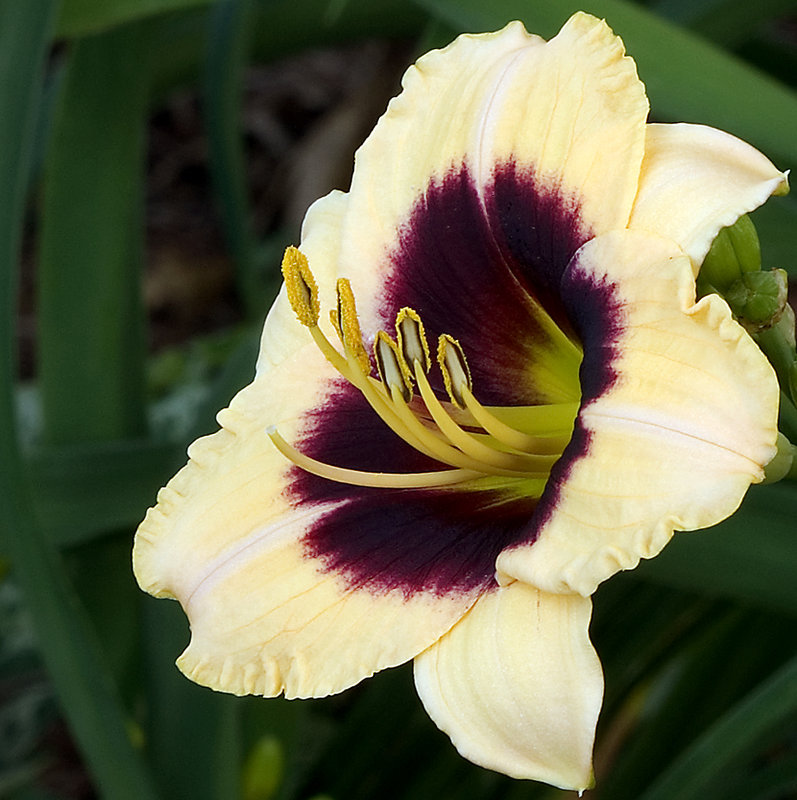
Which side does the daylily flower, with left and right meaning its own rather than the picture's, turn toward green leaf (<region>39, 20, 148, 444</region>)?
right

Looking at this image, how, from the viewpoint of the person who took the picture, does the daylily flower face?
facing the viewer and to the left of the viewer

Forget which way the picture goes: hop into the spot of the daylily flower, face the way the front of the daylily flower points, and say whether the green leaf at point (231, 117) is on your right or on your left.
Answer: on your right
